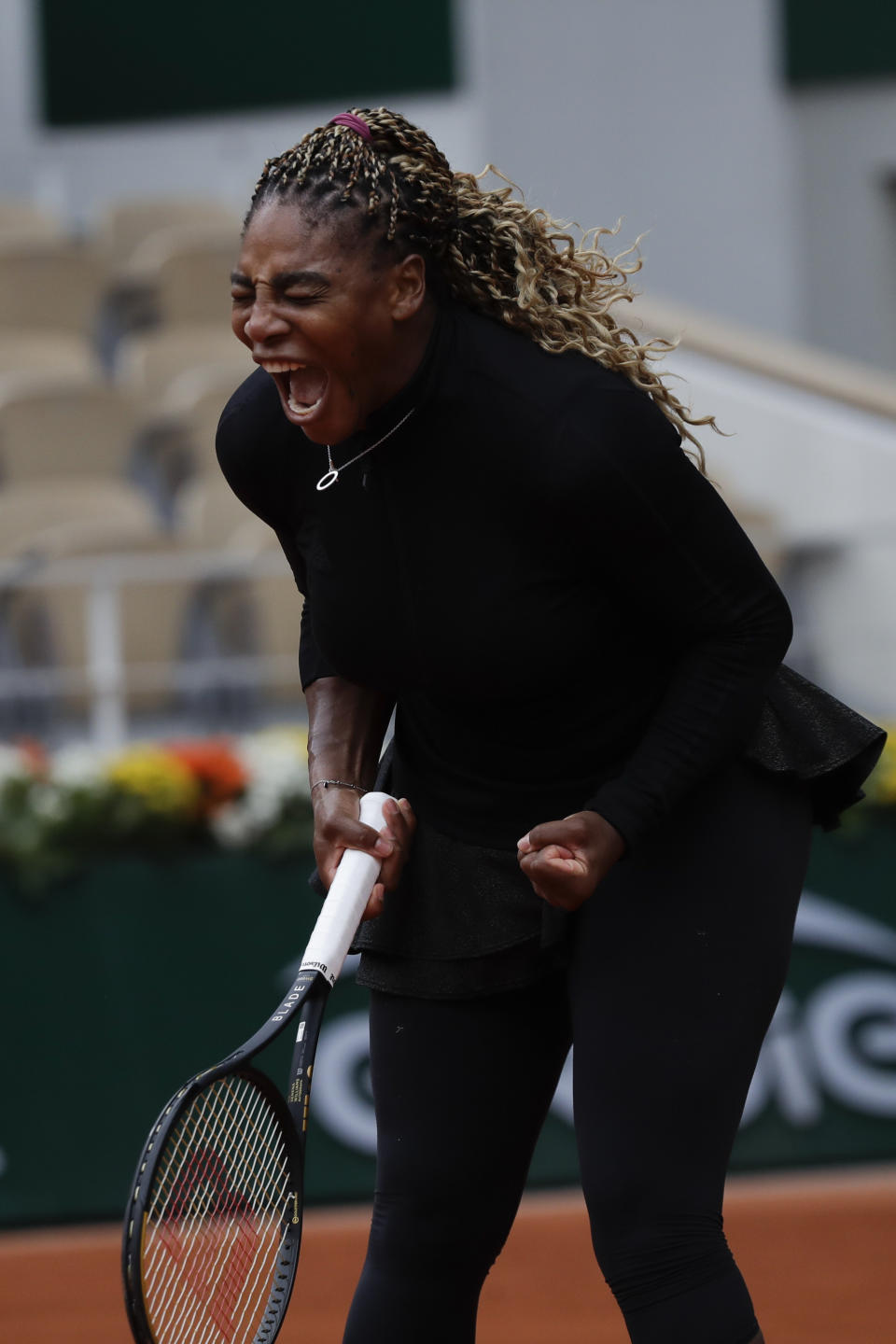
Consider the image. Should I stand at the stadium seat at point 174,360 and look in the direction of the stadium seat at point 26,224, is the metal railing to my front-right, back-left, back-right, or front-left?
back-left

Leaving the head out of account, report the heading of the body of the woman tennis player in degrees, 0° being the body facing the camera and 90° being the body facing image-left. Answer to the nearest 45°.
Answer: approximately 45°

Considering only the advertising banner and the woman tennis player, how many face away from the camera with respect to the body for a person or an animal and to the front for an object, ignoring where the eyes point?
0

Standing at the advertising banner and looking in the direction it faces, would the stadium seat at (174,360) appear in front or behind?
behind

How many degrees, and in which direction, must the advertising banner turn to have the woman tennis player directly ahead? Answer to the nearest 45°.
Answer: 0° — it already faces them

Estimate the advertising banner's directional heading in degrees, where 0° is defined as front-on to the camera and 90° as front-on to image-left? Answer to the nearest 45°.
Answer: approximately 0°

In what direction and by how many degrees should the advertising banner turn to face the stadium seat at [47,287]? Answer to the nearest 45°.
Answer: approximately 180°
